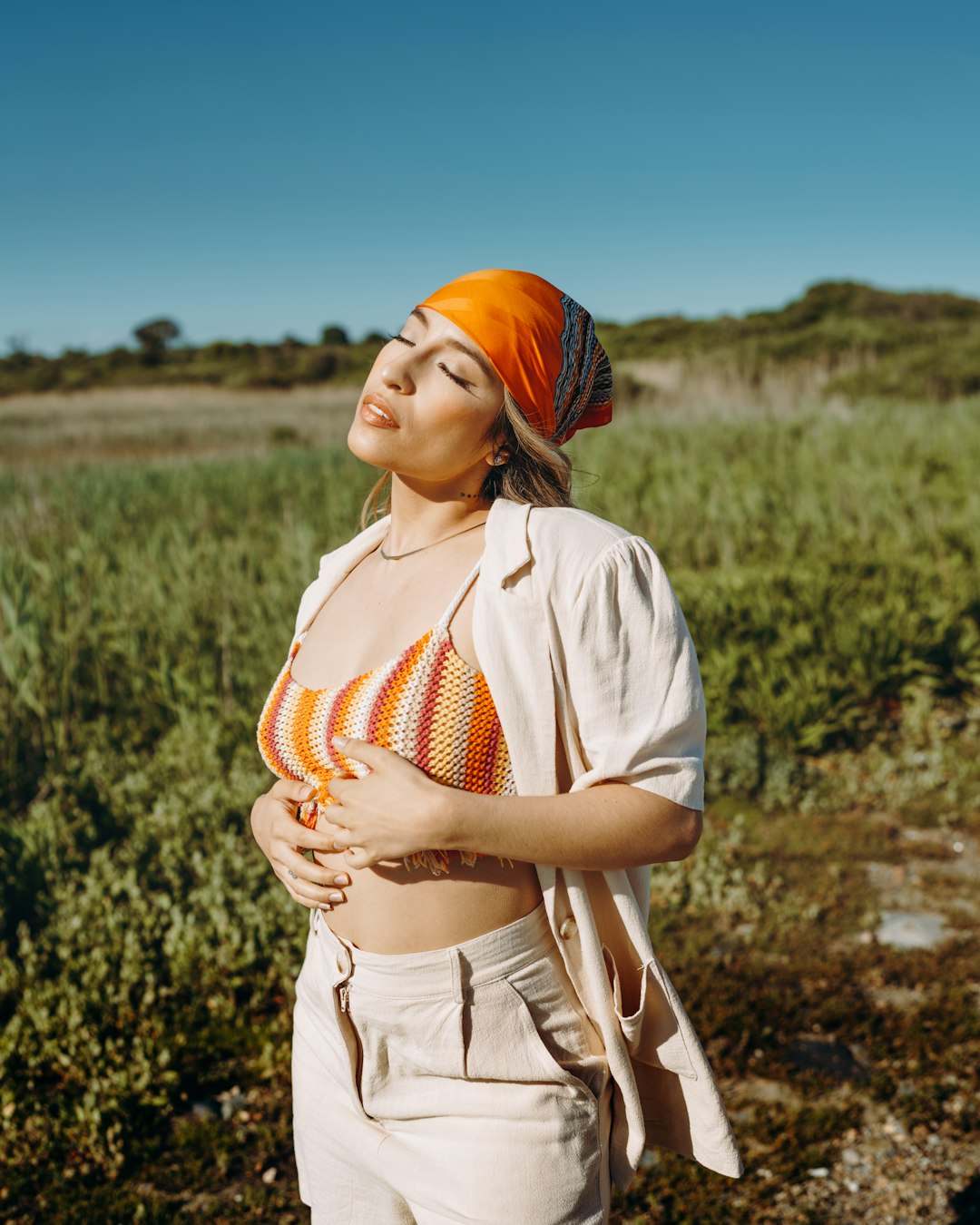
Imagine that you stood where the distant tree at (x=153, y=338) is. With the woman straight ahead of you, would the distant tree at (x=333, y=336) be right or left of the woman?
left

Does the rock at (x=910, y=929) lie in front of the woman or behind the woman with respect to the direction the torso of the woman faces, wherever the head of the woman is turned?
behind

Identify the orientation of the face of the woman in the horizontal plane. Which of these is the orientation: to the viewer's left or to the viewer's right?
to the viewer's left

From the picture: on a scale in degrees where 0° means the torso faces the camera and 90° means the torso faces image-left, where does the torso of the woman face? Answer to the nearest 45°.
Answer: approximately 45°

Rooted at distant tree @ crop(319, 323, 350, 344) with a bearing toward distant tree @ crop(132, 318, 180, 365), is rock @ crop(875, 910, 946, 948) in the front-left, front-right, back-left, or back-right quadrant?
back-left

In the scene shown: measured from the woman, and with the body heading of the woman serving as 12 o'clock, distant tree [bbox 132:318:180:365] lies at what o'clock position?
The distant tree is roughly at 4 o'clock from the woman.

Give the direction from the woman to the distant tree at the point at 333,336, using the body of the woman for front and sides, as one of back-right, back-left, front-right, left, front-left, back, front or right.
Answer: back-right
